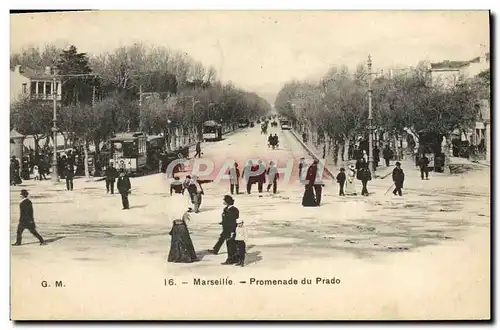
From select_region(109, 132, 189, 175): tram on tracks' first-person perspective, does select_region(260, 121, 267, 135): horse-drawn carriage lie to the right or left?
on its left

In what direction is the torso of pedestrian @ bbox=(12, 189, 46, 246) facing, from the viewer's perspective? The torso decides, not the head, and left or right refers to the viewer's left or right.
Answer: facing to the left of the viewer

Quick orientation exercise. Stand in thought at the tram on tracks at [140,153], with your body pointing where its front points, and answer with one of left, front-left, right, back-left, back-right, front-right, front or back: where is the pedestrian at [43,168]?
front-right

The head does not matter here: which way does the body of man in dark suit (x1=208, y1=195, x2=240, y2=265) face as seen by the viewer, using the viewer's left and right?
facing to the left of the viewer

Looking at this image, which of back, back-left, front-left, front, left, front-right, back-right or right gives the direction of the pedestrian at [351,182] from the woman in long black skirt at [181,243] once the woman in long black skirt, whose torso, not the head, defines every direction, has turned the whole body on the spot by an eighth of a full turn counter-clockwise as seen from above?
back-right

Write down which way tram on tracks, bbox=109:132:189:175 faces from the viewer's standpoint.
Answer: facing the viewer and to the left of the viewer

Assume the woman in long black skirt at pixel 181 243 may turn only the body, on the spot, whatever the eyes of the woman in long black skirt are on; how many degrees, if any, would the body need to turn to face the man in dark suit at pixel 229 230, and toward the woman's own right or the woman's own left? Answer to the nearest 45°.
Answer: approximately 90° to the woman's own right

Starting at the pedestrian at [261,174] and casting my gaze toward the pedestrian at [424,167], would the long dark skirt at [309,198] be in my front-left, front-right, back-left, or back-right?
front-right

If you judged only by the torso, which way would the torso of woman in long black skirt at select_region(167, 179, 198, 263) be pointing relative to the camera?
away from the camera
